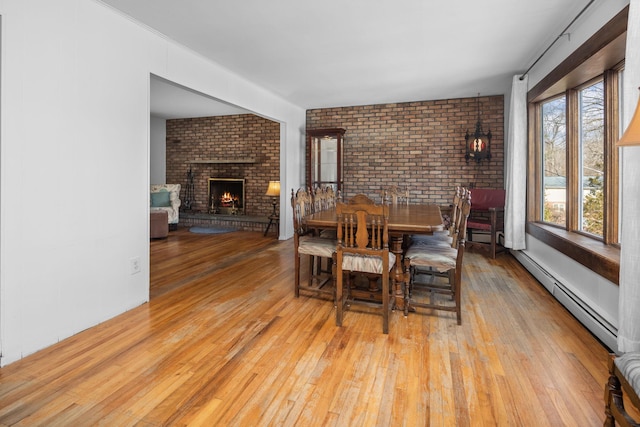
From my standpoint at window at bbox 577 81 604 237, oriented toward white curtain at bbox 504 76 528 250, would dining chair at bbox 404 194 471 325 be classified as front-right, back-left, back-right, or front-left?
back-left

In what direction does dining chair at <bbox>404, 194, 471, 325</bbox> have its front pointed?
to the viewer's left

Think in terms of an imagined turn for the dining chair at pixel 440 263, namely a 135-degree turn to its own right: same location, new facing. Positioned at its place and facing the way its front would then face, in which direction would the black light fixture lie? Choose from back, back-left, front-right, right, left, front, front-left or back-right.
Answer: front-left

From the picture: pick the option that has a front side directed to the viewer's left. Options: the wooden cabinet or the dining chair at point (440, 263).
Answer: the dining chair

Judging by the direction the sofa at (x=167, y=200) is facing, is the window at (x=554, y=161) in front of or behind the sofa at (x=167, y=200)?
in front

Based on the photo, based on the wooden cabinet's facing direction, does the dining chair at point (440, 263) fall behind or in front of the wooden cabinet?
in front

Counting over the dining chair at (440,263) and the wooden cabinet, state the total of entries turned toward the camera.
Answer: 1

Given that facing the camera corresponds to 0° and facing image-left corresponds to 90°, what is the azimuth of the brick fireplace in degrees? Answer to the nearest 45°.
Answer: approximately 0°

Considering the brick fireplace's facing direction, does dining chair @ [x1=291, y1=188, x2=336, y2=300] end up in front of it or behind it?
in front

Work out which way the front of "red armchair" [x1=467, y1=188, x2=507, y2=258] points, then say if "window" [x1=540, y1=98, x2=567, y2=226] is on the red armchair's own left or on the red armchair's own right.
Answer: on the red armchair's own left

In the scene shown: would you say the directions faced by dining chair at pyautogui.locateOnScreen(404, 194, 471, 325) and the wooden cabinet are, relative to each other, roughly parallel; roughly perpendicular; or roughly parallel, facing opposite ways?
roughly perpendicular
